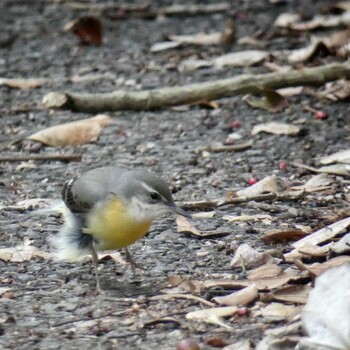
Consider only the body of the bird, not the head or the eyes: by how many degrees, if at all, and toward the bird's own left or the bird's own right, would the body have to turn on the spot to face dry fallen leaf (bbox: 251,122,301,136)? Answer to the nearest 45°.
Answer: approximately 90° to the bird's own left

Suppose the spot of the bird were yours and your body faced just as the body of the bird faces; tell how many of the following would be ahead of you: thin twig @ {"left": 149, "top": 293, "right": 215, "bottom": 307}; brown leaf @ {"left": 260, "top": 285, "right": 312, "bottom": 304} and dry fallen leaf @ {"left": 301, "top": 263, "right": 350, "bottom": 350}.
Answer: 3

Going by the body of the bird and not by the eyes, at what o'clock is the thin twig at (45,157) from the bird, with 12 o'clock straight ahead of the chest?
The thin twig is roughly at 7 o'clock from the bird.

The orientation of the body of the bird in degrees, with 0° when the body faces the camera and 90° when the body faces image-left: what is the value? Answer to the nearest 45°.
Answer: approximately 315°

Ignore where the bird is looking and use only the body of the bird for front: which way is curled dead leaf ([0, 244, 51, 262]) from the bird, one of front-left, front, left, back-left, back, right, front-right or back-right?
back

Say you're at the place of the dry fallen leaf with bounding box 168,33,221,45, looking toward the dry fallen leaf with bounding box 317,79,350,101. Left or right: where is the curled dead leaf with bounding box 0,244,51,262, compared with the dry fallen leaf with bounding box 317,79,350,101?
right

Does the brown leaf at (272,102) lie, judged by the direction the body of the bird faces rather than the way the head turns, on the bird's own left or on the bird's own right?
on the bird's own left

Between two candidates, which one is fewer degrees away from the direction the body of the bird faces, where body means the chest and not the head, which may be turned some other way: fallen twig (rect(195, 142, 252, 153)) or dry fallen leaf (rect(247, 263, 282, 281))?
the dry fallen leaf

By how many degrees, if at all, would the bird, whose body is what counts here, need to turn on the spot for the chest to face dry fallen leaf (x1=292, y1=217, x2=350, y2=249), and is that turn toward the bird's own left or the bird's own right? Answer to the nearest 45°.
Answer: approximately 45° to the bird's own left
